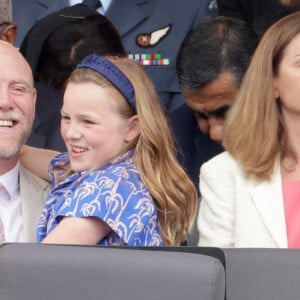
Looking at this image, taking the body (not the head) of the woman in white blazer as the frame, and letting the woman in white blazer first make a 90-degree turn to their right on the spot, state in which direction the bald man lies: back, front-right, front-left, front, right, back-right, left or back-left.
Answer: front-right

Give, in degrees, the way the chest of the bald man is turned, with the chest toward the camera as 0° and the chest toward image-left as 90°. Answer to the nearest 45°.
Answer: approximately 0°

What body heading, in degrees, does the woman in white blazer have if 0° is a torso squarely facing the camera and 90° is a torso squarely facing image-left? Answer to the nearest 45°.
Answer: approximately 315°
